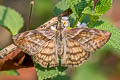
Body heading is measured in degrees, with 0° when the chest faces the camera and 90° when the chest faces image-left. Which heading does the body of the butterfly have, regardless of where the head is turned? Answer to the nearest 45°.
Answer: approximately 180°
